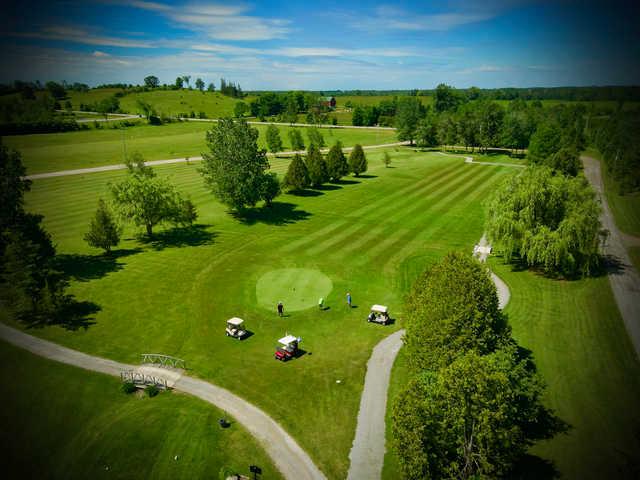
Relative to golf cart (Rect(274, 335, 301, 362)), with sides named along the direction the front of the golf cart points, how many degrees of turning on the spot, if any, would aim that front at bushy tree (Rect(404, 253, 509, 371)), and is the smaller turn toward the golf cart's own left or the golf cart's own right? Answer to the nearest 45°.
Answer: approximately 90° to the golf cart's own left

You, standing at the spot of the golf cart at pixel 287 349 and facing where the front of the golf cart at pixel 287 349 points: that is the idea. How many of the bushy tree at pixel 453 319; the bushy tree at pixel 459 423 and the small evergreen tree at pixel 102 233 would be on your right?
1

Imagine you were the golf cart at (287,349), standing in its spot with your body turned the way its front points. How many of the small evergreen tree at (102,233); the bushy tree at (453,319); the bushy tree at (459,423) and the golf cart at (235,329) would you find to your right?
2

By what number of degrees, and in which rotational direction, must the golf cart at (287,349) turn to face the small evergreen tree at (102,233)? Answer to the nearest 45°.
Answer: approximately 90° to its right

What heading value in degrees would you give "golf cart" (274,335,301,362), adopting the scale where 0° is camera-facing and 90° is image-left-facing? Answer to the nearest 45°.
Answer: approximately 45°

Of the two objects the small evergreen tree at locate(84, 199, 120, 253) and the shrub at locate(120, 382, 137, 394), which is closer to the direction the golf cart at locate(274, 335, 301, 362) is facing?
the shrub

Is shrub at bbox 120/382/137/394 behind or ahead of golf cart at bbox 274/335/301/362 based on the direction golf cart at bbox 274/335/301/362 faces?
ahead

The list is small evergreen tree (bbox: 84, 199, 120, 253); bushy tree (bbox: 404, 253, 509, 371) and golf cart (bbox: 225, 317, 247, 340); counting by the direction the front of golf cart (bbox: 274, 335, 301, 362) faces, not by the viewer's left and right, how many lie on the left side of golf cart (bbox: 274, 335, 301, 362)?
1

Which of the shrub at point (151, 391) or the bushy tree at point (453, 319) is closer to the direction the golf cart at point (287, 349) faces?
the shrub

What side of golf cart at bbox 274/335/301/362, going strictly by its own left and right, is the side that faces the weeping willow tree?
back

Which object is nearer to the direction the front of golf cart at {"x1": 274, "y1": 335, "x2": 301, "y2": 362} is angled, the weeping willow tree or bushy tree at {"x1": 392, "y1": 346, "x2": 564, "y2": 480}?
the bushy tree

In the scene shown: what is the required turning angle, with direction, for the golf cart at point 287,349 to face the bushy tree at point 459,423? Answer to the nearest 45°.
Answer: approximately 90° to its left

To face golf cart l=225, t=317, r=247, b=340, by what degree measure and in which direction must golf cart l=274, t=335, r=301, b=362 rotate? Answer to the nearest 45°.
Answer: approximately 90° to its right
